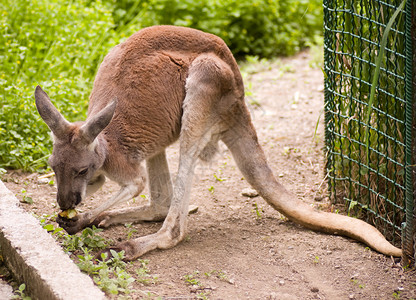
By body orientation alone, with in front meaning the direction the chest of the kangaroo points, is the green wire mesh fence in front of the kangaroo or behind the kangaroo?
behind

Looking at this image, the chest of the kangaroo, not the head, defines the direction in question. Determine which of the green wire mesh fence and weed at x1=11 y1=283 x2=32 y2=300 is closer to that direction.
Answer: the weed

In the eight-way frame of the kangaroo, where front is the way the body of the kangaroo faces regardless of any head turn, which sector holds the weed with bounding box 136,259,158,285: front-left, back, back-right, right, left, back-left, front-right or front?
left

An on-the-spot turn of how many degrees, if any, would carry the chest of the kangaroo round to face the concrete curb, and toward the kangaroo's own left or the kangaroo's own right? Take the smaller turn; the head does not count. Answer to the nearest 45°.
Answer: approximately 45° to the kangaroo's own left

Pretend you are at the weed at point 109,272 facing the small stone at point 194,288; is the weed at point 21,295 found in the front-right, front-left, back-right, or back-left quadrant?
back-right

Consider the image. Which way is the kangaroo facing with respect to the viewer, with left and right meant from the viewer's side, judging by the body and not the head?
facing to the left of the viewer

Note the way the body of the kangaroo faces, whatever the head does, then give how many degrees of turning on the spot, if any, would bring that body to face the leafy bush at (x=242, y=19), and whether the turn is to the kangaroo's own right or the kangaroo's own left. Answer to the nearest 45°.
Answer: approximately 90° to the kangaroo's own right
